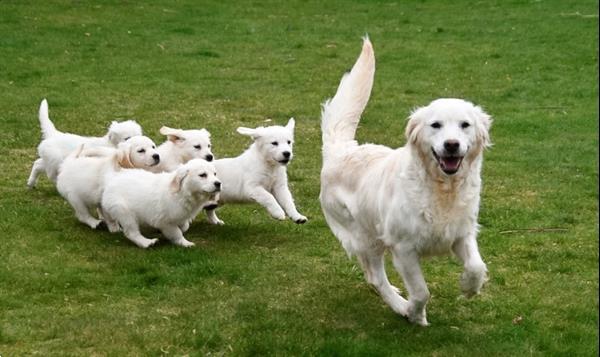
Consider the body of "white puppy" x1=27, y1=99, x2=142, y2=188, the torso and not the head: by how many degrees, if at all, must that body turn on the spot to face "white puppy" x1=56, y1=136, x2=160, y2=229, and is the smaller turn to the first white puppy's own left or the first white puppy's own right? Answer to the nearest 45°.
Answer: approximately 90° to the first white puppy's own right

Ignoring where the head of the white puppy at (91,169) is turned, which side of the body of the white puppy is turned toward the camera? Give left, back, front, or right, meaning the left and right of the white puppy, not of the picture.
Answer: right

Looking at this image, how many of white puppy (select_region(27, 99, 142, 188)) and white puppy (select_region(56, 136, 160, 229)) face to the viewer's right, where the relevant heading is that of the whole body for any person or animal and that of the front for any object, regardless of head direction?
2

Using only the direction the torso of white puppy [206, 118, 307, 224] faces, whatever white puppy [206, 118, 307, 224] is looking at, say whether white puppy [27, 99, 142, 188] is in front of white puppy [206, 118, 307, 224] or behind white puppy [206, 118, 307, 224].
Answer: behind

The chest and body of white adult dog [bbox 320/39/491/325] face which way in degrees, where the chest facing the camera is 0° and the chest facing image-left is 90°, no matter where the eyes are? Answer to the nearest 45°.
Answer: approximately 315°

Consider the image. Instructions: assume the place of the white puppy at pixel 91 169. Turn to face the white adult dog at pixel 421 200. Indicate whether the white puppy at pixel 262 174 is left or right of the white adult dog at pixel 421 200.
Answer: left

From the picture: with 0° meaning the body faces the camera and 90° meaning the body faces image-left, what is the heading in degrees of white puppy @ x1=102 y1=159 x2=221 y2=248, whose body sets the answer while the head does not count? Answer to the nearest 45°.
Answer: approximately 270°

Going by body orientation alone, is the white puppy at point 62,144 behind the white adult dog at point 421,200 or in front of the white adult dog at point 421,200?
behind

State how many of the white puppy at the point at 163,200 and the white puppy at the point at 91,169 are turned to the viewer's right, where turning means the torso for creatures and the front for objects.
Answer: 2

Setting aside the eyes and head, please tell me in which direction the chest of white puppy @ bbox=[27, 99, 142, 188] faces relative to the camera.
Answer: to the viewer's right
